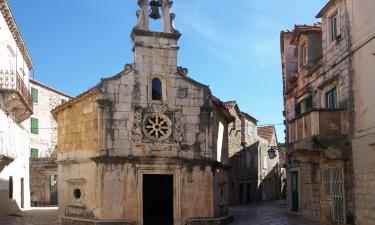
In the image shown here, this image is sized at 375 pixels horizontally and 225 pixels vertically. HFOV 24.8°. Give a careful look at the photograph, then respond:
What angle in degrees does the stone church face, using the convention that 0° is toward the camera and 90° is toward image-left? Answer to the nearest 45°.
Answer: approximately 0°

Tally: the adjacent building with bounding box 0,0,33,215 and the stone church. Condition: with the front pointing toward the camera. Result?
1

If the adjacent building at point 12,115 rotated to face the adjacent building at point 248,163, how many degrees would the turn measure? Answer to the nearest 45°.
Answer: approximately 45° to its left

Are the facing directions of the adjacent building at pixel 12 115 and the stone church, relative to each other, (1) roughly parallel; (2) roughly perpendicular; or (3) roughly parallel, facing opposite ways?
roughly perpendicular

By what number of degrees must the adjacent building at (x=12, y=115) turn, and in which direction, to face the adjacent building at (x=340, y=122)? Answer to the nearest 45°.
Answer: approximately 45° to its right

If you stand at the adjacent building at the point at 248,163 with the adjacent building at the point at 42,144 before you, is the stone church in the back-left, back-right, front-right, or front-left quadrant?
front-left

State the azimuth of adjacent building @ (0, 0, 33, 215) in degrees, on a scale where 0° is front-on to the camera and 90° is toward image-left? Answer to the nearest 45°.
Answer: approximately 270°

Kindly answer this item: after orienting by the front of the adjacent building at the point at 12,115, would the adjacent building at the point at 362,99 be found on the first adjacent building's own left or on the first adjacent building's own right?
on the first adjacent building's own right

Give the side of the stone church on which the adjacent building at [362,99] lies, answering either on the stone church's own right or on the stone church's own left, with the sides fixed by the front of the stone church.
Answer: on the stone church's own left
